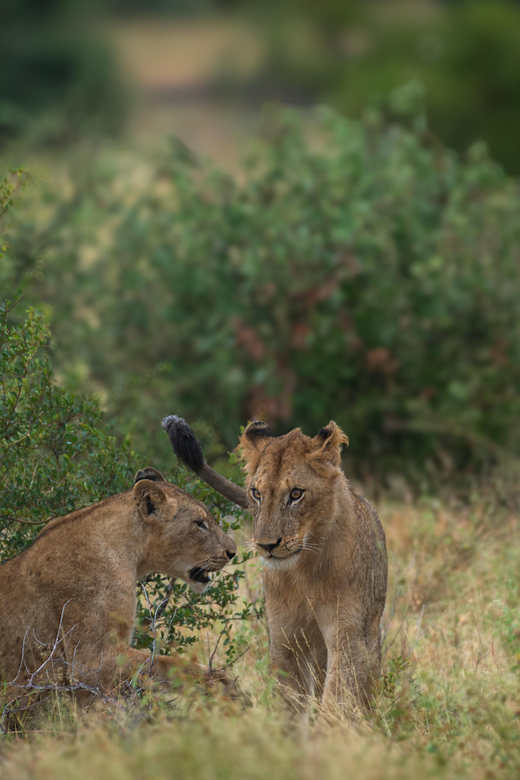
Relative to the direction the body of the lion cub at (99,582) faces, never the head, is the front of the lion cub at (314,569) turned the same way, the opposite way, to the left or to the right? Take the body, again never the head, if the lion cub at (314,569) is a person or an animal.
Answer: to the right

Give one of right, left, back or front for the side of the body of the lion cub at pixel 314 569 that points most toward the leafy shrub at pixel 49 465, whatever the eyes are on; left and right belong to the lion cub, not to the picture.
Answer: right

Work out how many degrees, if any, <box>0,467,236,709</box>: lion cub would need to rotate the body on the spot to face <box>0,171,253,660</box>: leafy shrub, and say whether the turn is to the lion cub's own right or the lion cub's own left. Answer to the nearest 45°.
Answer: approximately 135° to the lion cub's own left

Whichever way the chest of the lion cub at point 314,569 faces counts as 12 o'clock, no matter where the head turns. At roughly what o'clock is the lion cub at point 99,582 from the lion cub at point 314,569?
the lion cub at point 99,582 is roughly at 3 o'clock from the lion cub at point 314,569.

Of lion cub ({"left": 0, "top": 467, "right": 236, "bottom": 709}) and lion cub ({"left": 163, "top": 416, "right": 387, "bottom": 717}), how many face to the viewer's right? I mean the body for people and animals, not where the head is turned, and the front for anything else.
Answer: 1

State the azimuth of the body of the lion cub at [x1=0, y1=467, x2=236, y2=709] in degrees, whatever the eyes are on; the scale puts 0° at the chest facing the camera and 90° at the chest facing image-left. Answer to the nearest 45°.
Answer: approximately 270°

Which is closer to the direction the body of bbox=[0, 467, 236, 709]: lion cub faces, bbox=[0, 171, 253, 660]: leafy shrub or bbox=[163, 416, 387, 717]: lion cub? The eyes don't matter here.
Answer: the lion cub

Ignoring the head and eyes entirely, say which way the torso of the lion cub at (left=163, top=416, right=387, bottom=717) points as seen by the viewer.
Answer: toward the camera
